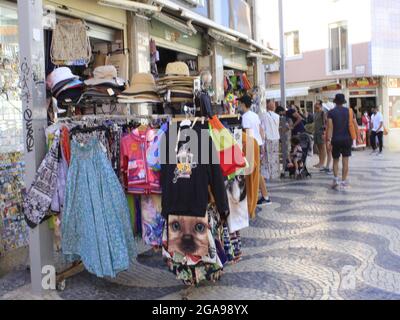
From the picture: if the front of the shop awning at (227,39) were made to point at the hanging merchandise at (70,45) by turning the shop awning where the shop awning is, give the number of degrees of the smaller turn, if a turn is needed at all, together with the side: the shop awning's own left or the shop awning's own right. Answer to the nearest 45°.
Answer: approximately 45° to the shop awning's own right

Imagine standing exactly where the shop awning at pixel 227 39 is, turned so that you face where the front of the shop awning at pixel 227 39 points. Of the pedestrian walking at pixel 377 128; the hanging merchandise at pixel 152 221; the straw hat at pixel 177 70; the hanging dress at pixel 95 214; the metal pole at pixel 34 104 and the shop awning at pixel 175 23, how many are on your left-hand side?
1

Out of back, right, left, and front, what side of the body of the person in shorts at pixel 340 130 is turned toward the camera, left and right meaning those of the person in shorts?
back

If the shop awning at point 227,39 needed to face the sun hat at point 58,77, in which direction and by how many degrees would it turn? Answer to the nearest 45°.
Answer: approximately 45° to its right

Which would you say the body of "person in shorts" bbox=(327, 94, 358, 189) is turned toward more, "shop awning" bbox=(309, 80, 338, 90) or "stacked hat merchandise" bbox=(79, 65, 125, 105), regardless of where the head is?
the shop awning

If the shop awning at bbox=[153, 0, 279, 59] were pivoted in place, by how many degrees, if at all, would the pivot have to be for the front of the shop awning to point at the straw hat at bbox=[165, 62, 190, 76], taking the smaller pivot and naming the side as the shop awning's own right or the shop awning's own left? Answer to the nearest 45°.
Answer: approximately 45° to the shop awning's own right

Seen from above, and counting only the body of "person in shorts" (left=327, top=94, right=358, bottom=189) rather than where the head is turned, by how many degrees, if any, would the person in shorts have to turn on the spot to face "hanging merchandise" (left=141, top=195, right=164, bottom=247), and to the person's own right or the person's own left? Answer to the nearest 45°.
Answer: approximately 180°
